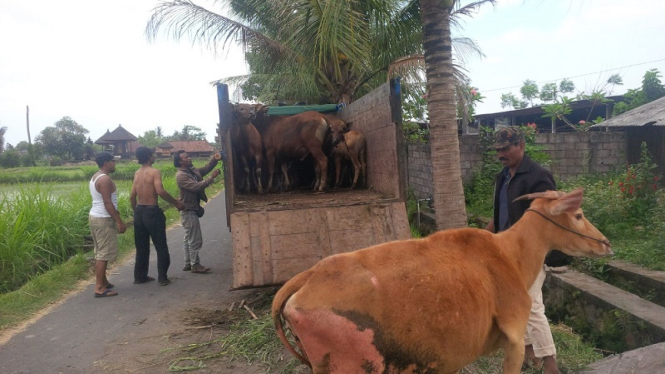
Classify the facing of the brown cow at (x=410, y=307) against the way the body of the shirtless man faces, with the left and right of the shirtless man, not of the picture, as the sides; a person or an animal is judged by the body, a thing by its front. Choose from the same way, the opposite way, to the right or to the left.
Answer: to the right

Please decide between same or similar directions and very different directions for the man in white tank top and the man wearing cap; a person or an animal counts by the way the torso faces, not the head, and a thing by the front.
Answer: very different directions

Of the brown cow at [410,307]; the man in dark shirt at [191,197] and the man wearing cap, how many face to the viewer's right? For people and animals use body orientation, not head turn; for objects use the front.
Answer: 2

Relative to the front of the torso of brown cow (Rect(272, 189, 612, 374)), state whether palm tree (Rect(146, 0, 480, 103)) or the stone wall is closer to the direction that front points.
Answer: the stone wall

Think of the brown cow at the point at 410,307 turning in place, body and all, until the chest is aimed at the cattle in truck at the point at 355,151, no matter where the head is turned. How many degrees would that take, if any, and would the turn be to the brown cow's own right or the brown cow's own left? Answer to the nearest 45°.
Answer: approximately 90° to the brown cow's own left

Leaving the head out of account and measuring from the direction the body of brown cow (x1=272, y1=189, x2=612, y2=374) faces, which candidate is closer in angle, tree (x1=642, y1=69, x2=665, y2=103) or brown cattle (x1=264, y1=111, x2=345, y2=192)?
the tree

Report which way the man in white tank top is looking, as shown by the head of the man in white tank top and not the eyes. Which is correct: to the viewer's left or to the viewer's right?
to the viewer's right

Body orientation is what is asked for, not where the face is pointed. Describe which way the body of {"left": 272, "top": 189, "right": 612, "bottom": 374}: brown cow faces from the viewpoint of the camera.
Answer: to the viewer's right

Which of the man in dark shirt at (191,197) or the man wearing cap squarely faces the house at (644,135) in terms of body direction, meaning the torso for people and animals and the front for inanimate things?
the man in dark shirt

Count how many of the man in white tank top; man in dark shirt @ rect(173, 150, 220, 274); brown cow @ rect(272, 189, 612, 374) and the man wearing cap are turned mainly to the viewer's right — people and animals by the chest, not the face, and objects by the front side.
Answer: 3

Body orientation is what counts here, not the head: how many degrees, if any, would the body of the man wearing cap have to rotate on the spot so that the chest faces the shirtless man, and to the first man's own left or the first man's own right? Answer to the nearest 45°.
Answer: approximately 45° to the first man's own right

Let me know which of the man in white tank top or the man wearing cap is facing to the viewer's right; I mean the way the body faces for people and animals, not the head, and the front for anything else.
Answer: the man in white tank top

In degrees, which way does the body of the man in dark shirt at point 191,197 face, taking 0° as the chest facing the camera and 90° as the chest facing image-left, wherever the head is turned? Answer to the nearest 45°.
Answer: approximately 270°

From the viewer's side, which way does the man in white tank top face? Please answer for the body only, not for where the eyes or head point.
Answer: to the viewer's right

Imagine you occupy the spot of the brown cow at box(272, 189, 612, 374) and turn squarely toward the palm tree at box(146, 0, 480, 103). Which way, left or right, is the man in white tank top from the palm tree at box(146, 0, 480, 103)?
left
